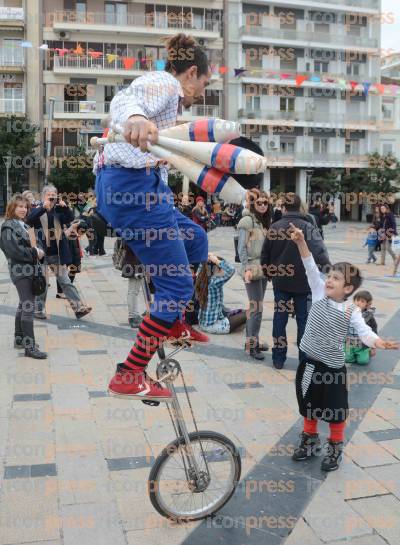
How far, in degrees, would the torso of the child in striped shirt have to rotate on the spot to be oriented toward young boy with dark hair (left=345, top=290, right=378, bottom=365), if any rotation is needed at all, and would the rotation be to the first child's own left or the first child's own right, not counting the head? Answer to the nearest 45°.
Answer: approximately 135° to the first child's own right

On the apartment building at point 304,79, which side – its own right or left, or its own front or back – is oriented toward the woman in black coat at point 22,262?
front

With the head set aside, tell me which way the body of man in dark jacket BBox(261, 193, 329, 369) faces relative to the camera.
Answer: away from the camera

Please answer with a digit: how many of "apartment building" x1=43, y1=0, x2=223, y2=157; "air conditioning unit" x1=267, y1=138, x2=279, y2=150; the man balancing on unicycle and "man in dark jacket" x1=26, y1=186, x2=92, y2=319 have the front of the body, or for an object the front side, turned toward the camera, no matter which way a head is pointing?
3

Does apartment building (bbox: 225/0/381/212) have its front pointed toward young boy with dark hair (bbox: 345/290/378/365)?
yes

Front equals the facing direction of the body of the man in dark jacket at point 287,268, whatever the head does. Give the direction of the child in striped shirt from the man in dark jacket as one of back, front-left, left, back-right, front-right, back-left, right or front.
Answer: back

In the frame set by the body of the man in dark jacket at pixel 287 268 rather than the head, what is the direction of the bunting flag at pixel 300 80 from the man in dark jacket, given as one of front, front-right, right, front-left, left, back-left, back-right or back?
front

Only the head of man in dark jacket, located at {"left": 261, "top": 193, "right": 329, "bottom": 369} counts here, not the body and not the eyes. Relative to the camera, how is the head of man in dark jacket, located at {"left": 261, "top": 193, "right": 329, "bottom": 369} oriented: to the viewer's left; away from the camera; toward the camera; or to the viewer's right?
away from the camera

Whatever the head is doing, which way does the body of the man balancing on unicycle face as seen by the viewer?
to the viewer's right

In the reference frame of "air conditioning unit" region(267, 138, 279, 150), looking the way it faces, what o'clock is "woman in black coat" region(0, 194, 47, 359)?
The woman in black coat is roughly at 12 o'clock from the air conditioning unit.

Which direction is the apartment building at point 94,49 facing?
toward the camera

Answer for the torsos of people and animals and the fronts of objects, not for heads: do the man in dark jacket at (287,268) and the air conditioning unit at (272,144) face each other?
yes

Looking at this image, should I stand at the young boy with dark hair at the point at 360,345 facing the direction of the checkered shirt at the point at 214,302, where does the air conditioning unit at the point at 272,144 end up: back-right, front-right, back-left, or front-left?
front-right

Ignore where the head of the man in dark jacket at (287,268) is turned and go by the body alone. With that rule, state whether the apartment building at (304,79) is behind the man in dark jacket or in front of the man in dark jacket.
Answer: in front
